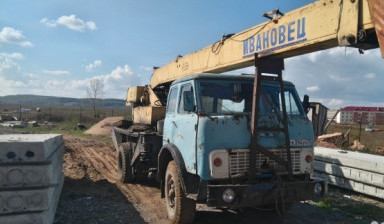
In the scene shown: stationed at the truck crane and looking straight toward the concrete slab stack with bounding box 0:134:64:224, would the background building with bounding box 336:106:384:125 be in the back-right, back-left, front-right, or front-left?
back-right

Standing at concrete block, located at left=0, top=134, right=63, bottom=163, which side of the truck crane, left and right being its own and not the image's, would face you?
right

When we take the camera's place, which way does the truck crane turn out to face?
facing the viewer and to the right of the viewer

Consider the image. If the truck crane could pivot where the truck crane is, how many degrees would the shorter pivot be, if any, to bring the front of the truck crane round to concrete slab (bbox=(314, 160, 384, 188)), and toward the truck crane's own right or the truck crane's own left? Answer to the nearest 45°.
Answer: approximately 90° to the truck crane's own left

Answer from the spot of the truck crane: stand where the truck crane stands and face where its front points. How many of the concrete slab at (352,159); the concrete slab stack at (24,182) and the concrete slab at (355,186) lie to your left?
2

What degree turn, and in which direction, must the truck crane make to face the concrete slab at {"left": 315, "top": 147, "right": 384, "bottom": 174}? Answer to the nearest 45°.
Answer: approximately 90° to its left

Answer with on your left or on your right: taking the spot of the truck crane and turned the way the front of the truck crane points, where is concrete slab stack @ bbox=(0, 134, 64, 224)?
on your right

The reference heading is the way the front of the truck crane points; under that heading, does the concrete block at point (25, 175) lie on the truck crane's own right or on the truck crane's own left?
on the truck crane's own right

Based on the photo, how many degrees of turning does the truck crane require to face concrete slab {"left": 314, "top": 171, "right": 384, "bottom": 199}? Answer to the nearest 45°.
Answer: approximately 90° to its left

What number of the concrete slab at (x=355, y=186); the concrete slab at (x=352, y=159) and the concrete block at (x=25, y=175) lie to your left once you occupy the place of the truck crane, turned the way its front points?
2

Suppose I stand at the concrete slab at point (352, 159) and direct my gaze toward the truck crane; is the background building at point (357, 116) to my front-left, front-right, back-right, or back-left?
back-right
